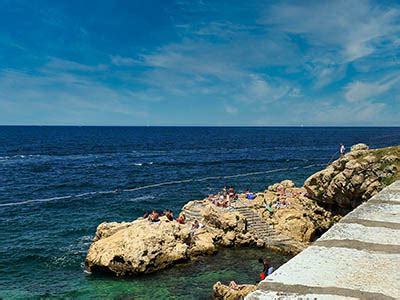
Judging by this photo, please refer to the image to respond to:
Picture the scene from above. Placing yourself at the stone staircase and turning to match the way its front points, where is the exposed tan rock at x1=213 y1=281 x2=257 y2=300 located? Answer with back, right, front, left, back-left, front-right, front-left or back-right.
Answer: front-right

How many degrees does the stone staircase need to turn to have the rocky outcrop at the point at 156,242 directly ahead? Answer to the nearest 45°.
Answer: approximately 90° to its right
